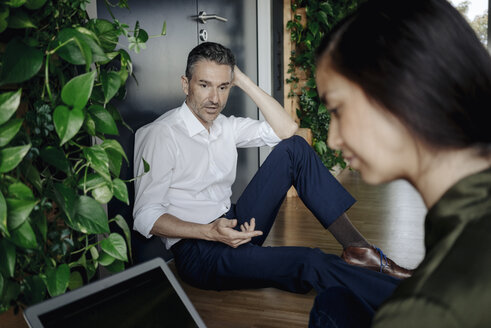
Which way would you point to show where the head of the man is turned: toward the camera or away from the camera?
toward the camera

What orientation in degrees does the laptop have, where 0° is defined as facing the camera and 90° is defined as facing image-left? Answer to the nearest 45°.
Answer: approximately 315°

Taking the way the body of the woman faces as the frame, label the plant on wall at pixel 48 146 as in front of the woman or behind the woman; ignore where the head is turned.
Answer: in front

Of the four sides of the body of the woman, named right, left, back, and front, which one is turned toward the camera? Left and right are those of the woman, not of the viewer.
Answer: left

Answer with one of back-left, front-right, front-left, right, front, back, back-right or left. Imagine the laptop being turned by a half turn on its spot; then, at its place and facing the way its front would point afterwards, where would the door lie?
front-right

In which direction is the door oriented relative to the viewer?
toward the camera

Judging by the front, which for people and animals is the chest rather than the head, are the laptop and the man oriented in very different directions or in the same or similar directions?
same or similar directions

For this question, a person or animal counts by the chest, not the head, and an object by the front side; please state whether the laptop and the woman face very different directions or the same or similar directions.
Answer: very different directions
